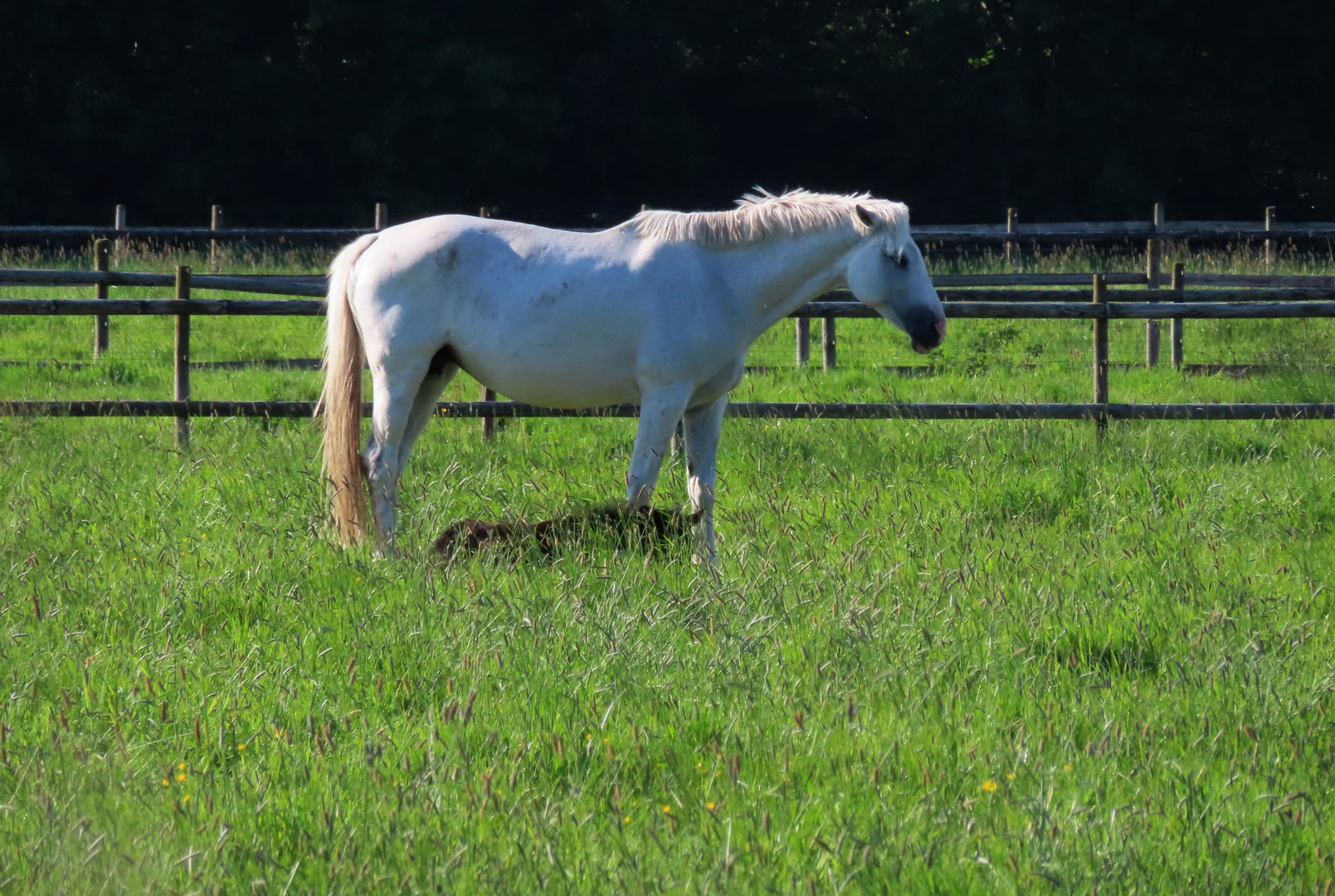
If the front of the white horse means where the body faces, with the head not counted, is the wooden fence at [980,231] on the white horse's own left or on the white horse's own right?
on the white horse's own left

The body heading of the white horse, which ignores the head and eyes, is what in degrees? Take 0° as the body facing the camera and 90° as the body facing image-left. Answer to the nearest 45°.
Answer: approximately 270°
